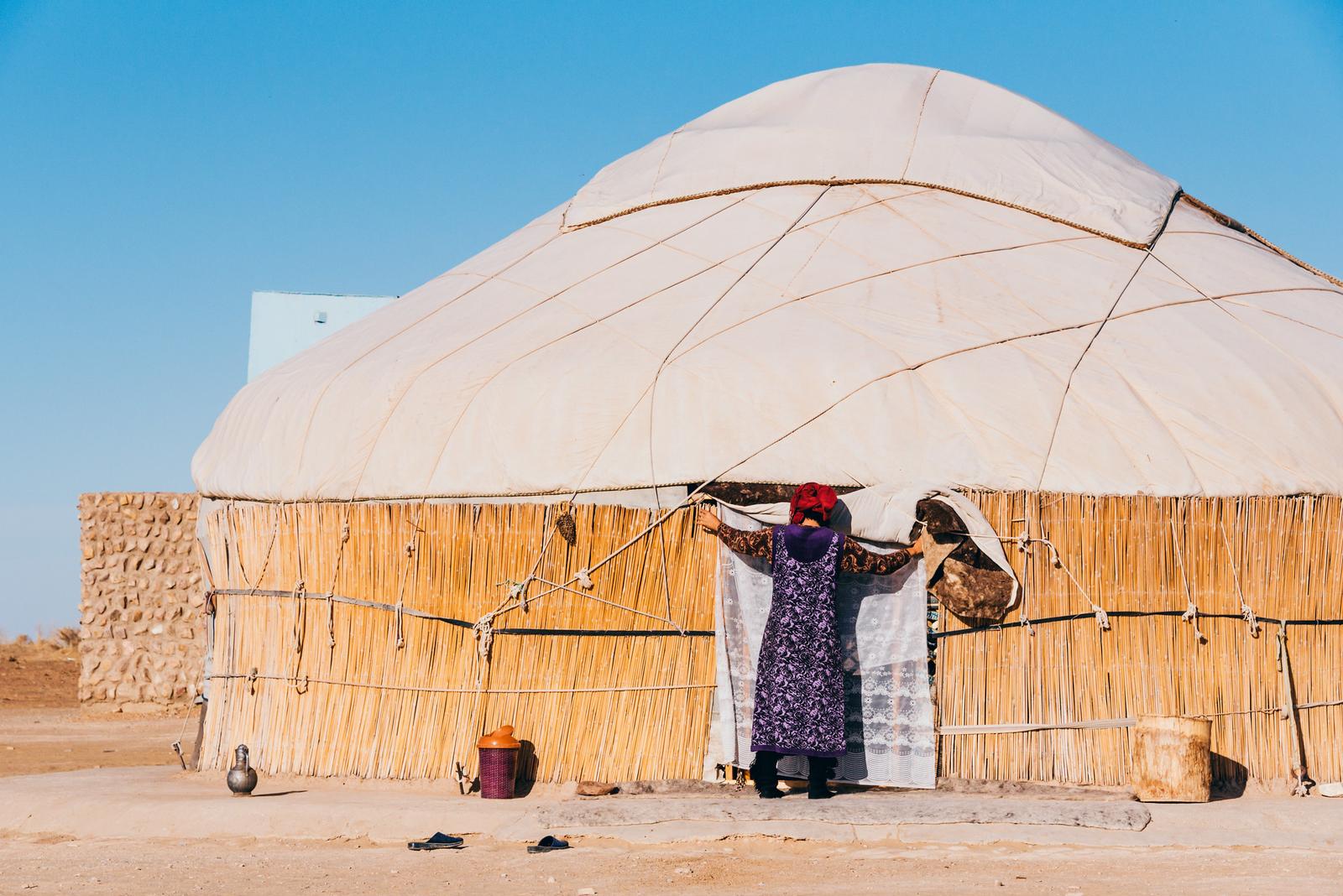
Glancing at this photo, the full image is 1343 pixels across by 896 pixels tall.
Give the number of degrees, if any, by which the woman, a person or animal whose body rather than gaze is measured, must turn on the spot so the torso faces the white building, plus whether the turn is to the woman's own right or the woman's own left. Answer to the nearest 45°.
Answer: approximately 45° to the woman's own left

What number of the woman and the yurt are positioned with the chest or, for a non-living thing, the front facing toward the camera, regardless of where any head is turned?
1

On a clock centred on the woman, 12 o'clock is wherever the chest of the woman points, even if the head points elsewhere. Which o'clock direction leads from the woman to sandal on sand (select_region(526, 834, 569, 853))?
The sandal on sand is roughly at 8 o'clock from the woman.

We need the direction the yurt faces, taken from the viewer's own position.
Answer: facing the viewer

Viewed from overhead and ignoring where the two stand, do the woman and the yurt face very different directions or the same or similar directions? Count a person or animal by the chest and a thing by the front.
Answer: very different directions

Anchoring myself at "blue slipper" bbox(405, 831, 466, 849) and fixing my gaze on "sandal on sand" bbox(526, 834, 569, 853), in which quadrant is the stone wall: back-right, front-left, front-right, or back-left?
back-left

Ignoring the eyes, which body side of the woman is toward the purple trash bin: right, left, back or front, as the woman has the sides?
left

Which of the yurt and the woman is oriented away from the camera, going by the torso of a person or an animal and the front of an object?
the woman

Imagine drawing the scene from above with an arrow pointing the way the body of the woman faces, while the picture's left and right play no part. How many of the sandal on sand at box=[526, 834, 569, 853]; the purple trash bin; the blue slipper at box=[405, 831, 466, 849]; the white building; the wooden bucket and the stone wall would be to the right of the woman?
1

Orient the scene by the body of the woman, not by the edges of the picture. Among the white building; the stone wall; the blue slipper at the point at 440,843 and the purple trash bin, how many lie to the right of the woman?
0

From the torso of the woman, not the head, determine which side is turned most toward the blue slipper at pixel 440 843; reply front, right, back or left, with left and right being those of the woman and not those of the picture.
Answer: left

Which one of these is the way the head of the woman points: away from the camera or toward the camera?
away from the camera

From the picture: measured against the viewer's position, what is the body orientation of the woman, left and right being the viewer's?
facing away from the viewer

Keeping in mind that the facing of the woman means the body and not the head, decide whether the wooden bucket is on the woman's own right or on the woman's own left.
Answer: on the woman's own right
